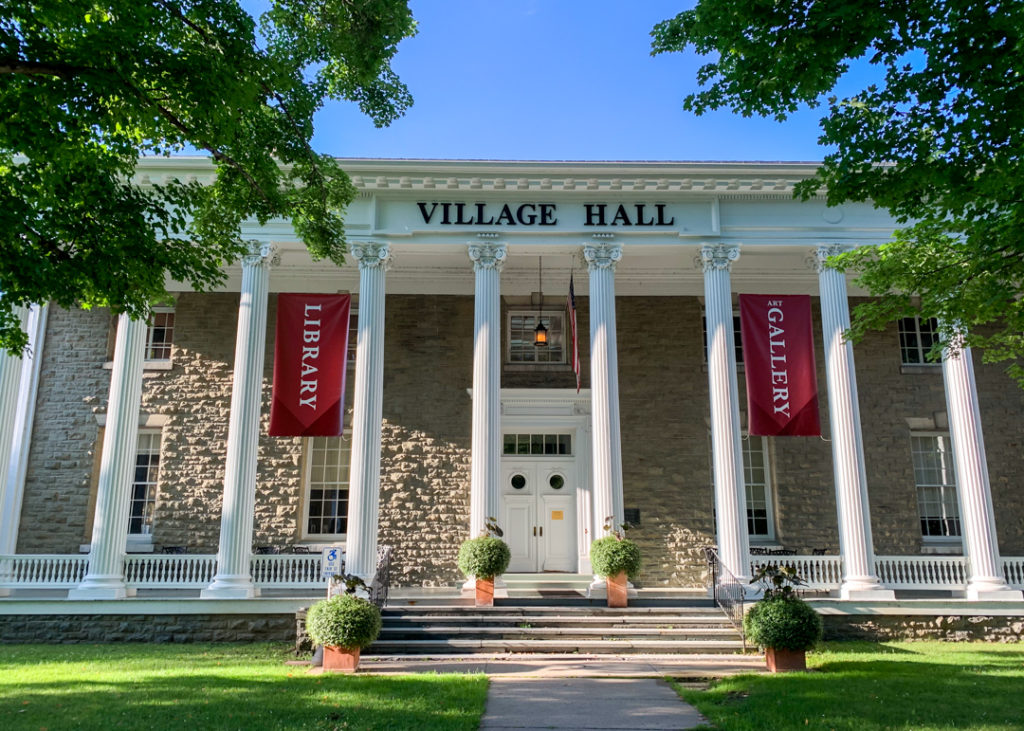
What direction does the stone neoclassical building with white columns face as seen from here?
toward the camera

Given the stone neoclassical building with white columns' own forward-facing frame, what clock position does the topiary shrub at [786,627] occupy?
The topiary shrub is roughly at 11 o'clock from the stone neoclassical building with white columns.

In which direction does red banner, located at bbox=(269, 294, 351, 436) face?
toward the camera

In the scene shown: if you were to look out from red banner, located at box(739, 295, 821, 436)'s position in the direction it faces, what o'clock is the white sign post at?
The white sign post is roughly at 2 o'clock from the red banner.

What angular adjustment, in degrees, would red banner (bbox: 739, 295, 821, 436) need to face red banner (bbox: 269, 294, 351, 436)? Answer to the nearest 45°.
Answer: approximately 90° to its right

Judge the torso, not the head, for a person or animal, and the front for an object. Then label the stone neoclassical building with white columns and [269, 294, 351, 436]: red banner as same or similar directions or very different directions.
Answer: same or similar directions

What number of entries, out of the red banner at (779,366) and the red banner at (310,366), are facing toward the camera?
2

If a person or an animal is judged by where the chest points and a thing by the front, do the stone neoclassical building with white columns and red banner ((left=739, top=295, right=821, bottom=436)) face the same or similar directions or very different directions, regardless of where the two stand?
same or similar directions

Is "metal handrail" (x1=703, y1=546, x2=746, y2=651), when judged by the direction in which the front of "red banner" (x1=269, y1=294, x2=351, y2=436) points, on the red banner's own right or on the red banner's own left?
on the red banner's own left

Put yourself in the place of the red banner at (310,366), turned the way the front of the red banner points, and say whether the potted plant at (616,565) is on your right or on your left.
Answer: on your left
